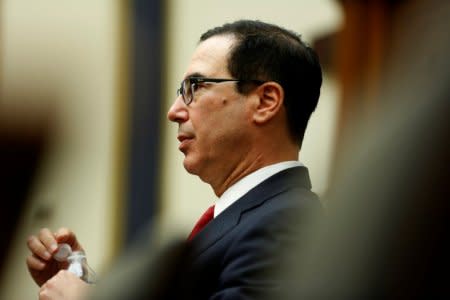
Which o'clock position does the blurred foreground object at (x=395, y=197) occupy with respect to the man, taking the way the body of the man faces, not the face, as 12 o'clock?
The blurred foreground object is roughly at 9 o'clock from the man.

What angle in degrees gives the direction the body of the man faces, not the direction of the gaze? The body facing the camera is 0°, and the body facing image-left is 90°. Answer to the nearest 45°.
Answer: approximately 90°

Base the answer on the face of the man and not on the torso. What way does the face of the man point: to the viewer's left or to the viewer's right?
to the viewer's left
